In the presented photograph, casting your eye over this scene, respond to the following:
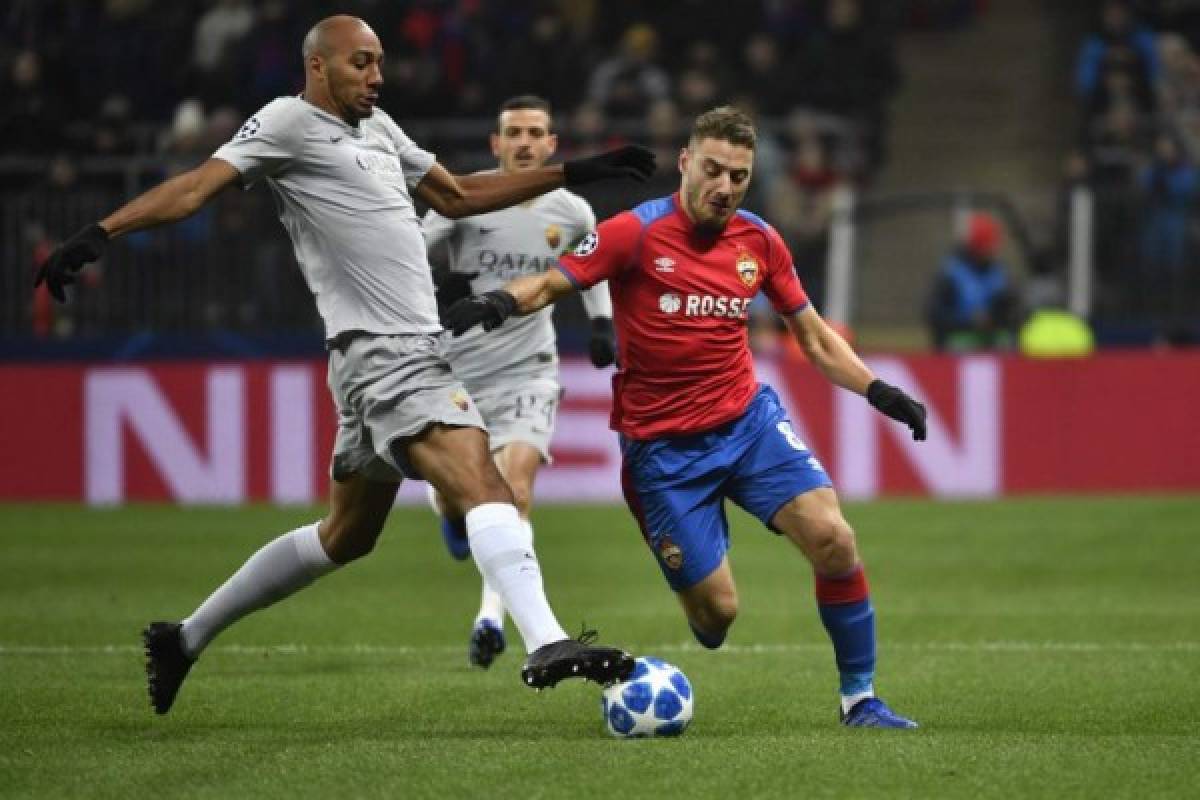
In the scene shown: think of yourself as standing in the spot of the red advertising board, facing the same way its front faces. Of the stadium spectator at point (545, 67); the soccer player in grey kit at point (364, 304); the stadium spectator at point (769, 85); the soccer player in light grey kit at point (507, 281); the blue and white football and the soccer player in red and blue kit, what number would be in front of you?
4

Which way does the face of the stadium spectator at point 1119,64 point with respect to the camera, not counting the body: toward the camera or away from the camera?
toward the camera

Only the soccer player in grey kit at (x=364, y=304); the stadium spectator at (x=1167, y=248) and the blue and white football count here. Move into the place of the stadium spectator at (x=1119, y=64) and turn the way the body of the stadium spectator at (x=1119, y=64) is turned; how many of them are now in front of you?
3

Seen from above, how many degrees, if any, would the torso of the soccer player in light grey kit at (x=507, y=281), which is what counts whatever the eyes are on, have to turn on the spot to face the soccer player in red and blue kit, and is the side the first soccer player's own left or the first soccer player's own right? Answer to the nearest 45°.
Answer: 0° — they already face them

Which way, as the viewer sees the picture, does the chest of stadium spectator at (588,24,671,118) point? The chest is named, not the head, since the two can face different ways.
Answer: toward the camera

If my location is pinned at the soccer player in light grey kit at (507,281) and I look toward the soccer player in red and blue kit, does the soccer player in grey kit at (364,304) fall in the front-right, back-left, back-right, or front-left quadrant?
front-right

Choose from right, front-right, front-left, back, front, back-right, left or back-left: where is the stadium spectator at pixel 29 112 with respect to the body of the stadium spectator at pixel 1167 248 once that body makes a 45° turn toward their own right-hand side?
front-right

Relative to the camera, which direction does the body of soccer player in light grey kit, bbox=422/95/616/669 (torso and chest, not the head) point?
toward the camera

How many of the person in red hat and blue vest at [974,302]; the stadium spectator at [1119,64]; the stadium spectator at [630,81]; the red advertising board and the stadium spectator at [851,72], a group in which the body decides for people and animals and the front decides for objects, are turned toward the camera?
5

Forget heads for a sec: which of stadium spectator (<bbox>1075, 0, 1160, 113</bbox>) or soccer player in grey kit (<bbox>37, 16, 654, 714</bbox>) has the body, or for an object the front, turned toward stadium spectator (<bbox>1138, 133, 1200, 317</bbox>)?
stadium spectator (<bbox>1075, 0, 1160, 113</bbox>)

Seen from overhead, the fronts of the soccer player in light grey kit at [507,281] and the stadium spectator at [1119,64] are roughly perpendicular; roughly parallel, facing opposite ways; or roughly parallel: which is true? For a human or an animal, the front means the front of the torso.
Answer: roughly parallel

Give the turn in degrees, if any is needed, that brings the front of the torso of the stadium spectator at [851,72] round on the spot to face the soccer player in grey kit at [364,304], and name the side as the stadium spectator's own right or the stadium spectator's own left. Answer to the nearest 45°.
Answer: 0° — they already face them

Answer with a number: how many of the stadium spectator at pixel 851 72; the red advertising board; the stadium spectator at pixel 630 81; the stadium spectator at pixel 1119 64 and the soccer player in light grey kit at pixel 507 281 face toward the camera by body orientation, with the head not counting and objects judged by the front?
5

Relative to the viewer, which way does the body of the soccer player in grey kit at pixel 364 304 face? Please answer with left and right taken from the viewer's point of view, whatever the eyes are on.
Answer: facing the viewer and to the right of the viewer

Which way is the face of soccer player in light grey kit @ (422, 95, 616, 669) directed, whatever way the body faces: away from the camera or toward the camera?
toward the camera

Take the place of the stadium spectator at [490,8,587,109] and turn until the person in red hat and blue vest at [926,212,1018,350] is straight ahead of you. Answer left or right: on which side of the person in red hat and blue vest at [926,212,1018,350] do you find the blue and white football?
right

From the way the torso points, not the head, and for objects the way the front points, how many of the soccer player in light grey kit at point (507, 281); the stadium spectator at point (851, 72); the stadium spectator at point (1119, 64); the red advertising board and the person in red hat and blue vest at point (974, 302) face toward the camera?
5

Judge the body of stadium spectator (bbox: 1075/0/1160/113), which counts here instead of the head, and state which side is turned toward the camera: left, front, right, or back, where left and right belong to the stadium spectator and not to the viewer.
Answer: front
